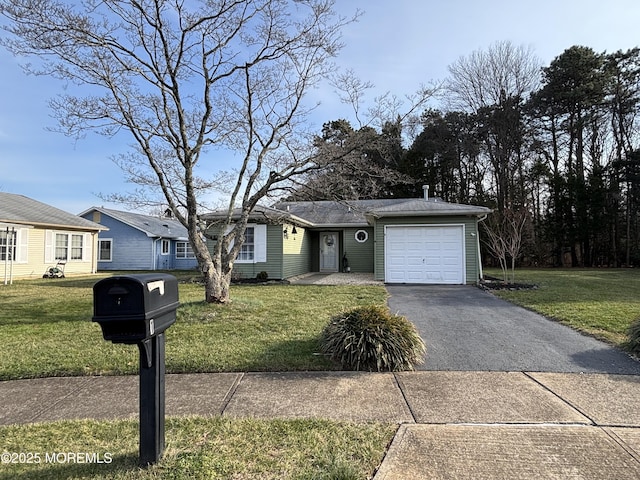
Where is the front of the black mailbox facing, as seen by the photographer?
facing the viewer and to the left of the viewer

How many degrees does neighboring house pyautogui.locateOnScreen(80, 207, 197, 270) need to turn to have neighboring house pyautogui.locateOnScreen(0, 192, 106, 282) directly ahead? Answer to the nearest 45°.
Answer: approximately 90° to its right

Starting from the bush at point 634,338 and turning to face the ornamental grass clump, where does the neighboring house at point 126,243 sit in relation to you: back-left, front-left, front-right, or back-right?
front-right

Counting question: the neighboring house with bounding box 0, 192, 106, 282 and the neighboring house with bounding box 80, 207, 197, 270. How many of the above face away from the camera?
0

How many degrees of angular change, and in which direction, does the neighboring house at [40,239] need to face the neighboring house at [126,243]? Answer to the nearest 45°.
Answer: approximately 90° to its left

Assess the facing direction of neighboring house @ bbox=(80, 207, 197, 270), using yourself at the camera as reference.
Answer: facing the viewer and to the right of the viewer

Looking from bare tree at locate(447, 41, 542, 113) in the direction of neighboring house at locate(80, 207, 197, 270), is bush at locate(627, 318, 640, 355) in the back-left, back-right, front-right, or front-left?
front-left

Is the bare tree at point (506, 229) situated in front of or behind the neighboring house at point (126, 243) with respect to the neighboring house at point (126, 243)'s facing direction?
in front

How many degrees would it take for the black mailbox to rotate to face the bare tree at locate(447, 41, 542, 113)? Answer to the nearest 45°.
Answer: approximately 180°

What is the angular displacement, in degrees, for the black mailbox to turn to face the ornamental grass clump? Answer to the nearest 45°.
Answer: approximately 180°

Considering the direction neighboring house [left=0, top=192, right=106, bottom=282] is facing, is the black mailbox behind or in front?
in front

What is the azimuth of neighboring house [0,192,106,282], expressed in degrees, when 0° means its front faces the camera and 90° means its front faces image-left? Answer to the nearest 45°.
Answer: approximately 315°

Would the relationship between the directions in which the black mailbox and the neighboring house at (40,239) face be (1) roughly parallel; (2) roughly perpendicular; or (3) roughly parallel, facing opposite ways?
roughly perpendicular

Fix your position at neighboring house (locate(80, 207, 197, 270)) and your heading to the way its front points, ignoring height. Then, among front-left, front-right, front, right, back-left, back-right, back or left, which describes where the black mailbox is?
front-right

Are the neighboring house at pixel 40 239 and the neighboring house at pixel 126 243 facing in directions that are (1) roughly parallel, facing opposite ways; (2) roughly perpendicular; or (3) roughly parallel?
roughly parallel

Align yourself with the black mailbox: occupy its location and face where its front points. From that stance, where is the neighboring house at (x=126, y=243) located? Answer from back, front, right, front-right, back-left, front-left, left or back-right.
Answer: back-right
